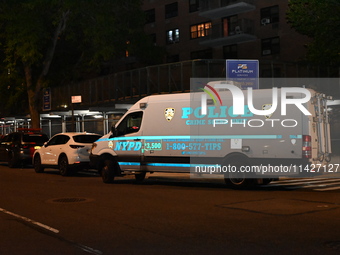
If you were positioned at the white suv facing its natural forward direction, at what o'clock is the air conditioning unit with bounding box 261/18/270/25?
The air conditioning unit is roughly at 3 o'clock from the white suv.

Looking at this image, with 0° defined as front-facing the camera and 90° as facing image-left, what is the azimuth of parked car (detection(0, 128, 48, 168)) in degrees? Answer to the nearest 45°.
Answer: approximately 135°

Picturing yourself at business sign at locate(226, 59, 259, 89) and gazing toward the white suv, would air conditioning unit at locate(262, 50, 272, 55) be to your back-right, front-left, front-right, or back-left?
back-right

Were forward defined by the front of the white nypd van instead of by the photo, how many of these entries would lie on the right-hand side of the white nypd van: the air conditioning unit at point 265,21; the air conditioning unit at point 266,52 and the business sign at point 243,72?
3

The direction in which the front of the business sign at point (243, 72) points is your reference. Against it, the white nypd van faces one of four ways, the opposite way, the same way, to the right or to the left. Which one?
to the right

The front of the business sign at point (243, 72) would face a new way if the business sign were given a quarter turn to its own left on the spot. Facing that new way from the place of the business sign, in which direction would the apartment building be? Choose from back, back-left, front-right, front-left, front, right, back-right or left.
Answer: left

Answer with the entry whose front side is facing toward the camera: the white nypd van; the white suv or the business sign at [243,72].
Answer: the business sign

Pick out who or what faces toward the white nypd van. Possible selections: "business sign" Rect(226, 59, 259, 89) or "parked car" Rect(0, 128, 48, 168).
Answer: the business sign

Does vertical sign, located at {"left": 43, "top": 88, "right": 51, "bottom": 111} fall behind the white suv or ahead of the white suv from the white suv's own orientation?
ahead

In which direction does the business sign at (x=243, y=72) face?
toward the camera

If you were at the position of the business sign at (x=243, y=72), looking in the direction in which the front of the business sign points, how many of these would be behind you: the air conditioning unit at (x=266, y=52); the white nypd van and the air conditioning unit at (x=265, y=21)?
2

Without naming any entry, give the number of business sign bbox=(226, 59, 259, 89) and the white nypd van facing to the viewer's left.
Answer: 1

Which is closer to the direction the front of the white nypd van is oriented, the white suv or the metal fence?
the white suv

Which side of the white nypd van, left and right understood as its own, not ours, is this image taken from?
left

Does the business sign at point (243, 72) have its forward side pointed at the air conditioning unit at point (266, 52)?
no

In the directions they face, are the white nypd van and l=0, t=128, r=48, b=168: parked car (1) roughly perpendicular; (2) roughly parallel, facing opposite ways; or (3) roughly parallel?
roughly parallel

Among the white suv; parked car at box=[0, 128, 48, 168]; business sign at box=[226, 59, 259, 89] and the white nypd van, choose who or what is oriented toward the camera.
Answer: the business sign

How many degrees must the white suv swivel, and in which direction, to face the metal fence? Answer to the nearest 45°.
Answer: approximately 90° to its right

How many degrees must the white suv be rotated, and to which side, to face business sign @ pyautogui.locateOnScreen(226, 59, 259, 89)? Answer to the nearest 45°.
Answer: approximately 135° to its right

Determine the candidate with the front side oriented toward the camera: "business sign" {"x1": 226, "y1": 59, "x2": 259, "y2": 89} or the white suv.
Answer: the business sign

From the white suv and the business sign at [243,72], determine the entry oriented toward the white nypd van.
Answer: the business sign

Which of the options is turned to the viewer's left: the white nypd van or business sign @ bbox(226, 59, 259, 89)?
the white nypd van
